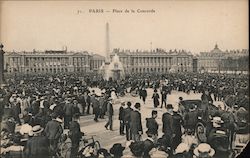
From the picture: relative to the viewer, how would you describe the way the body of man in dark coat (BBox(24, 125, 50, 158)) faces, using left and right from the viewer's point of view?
facing away from the viewer
